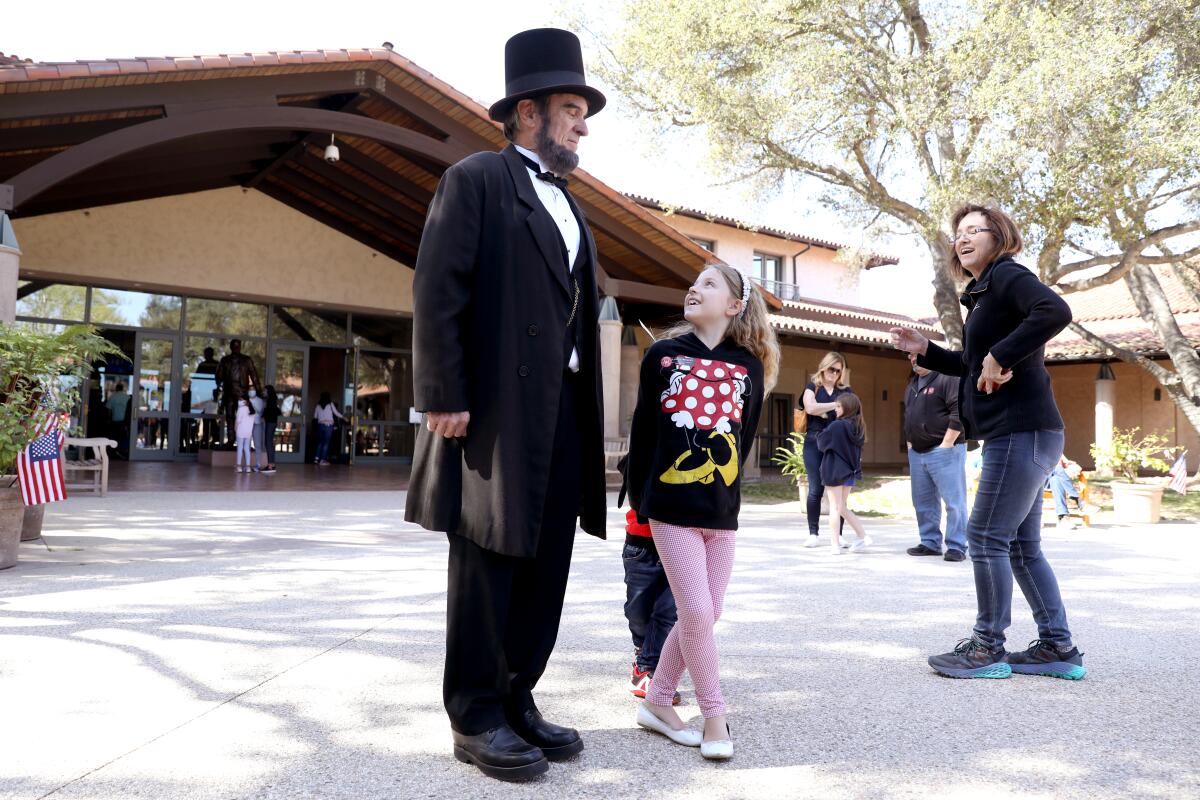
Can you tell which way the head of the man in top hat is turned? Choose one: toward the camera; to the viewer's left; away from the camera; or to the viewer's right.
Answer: to the viewer's right

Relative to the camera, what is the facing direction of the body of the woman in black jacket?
to the viewer's left

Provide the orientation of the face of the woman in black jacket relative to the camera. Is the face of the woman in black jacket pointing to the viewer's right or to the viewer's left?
to the viewer's left

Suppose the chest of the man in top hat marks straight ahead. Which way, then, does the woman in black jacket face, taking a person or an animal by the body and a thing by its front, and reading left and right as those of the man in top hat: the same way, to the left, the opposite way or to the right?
the opposite way

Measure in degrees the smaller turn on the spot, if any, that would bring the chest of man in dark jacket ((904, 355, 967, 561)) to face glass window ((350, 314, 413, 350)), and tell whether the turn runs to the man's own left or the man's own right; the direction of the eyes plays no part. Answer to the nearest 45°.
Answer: approximately 90° to the man's own right

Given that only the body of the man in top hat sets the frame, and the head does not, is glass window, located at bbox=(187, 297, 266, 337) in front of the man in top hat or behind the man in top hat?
behind

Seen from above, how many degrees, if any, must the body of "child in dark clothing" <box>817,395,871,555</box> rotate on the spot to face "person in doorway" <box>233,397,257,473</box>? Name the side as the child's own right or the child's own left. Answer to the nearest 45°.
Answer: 0° — they already face them
